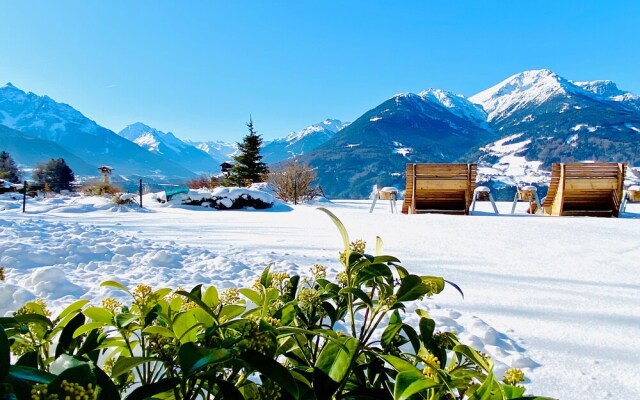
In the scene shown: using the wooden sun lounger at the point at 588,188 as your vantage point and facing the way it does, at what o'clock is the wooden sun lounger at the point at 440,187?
the wooden sun lounger at the point at 440,187 is roughly at 8 o'clock from the wooden sun lounger at the point at 588,188.

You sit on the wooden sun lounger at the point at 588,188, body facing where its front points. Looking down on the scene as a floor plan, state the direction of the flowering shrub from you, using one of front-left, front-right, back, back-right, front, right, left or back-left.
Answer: back

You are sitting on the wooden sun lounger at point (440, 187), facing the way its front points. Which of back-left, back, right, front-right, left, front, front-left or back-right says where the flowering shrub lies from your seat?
back

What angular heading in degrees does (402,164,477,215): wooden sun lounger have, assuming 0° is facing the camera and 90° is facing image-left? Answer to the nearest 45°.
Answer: approximately 180°

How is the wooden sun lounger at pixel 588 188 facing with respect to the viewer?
away from the camera

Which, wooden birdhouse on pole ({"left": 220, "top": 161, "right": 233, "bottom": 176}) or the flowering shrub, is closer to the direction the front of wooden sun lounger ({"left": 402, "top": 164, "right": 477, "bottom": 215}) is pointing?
the wooden birdhouse on pole

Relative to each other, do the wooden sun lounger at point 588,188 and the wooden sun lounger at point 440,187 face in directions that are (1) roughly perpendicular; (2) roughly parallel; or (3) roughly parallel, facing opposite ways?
roughly parallel

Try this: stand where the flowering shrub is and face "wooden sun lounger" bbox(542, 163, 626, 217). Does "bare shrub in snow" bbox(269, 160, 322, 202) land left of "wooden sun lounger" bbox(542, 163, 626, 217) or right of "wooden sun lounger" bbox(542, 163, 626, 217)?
left

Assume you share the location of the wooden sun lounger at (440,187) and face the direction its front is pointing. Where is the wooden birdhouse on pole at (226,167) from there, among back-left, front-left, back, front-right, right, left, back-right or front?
front-left

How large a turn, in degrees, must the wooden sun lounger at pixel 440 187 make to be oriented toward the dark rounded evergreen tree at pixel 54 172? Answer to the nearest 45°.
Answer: approximately 45° to its left

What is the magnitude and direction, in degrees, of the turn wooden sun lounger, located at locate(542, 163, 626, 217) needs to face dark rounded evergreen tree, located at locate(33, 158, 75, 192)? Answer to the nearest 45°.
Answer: approximately 90° to its left

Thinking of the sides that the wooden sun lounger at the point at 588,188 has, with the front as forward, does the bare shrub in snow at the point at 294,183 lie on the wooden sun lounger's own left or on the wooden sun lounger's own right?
on the wooden sun lounger's own left

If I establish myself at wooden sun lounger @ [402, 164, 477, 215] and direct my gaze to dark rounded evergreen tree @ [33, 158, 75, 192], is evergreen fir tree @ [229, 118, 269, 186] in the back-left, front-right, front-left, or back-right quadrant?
front-right

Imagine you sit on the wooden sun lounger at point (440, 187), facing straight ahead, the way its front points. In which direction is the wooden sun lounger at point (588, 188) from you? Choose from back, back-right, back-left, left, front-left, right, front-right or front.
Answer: right

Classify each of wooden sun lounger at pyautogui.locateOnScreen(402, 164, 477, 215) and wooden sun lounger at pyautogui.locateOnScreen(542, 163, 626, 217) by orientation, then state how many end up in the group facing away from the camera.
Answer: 2
